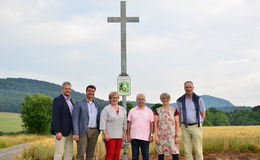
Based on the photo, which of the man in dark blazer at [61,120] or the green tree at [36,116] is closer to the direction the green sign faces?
the man in dark blazer

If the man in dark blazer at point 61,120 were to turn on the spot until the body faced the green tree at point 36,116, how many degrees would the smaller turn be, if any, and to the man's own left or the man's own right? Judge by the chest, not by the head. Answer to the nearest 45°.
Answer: approximately 135° to the man's own left

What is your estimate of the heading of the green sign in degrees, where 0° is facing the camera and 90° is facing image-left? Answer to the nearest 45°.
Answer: approximately 0°

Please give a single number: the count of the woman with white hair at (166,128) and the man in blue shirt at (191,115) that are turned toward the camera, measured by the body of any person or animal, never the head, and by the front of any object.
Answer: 2

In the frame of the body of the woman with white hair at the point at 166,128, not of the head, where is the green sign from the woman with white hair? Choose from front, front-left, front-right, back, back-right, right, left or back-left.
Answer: back-right

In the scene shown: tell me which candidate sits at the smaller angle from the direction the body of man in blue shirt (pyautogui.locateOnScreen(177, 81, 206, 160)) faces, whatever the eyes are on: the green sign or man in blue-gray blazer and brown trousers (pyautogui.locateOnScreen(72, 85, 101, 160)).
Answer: the man in blue-gray blazer and brown trousers

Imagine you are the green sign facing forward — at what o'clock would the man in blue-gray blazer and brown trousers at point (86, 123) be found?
The man in blue-gray blazer and brown trousers is roughly at 1 o'clock from the green sign.

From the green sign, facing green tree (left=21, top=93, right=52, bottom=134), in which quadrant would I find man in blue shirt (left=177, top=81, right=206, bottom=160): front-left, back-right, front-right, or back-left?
back-right

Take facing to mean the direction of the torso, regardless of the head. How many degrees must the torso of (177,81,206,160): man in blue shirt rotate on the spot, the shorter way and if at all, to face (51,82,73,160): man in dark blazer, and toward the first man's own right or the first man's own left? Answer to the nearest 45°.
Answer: approximately 90° to the first man's own right

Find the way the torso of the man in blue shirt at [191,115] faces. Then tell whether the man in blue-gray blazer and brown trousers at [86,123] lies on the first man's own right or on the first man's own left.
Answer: on the first man's own right

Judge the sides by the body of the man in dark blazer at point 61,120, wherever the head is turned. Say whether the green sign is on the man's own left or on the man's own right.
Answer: on the man's own left

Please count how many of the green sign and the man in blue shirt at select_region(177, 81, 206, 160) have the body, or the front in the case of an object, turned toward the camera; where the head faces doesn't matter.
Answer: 2

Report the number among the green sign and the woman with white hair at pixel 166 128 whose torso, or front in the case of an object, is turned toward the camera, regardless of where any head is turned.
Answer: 2
